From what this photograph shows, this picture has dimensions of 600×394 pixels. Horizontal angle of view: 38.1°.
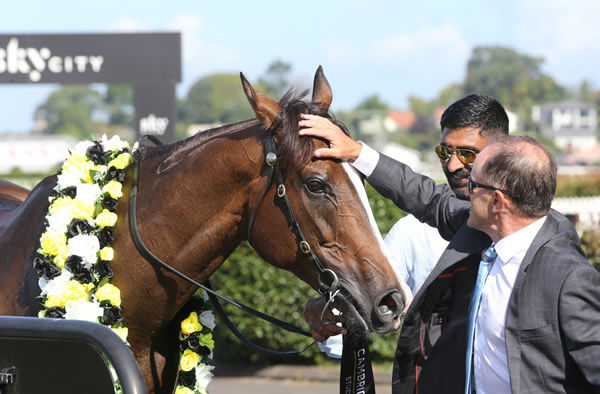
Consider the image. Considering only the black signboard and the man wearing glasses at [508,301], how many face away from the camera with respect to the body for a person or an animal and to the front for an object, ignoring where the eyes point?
0

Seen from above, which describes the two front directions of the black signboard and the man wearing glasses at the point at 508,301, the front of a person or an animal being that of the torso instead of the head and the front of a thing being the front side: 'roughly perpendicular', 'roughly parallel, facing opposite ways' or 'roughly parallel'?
roughly perpendicular

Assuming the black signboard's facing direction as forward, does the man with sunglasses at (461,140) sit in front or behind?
in front

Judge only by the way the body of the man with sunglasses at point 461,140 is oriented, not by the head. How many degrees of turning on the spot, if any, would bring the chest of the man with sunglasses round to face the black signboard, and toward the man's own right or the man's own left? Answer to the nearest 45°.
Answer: approximately 90° to the man's own right

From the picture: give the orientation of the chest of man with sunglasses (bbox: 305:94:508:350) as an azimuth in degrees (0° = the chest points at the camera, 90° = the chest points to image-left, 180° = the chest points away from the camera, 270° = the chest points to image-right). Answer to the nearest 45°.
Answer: approximately 45°

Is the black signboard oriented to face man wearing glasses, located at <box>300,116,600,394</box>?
yes

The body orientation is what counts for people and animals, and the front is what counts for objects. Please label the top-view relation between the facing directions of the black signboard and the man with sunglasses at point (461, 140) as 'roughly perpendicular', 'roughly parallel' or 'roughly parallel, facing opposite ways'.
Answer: roughly perpendicular

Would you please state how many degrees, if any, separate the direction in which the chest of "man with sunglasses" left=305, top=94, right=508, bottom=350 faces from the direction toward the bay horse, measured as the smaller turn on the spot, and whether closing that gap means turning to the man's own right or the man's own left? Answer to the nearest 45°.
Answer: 0° — they already face it

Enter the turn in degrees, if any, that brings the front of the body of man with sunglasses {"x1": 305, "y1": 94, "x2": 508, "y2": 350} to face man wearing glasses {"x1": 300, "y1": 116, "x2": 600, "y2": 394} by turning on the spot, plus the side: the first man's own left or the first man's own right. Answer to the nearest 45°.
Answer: approximately 45° to the first man's own left

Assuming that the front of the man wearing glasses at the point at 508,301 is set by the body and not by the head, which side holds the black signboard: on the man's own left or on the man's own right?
on the man's own right

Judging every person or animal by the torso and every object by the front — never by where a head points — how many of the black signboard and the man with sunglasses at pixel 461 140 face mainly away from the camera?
0

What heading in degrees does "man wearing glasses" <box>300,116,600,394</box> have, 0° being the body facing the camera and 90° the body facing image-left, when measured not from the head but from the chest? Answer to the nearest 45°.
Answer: approximately 45°

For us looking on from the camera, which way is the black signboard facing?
facing the viewer

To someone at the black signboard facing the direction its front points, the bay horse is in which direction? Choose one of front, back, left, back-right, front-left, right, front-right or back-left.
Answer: front
